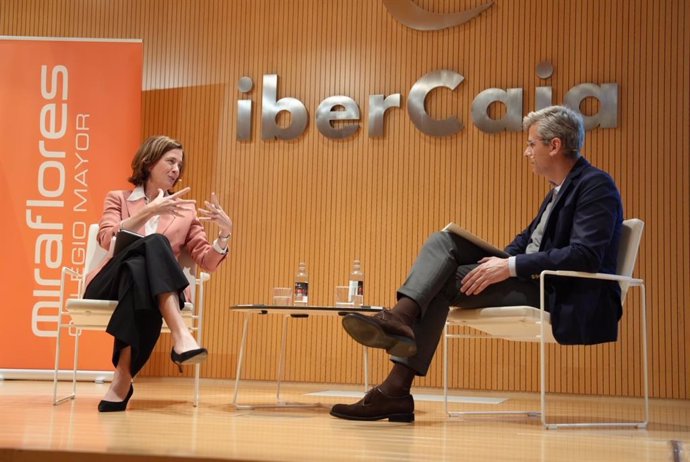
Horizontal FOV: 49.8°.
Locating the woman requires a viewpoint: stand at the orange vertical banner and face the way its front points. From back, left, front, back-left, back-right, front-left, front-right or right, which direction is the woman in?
front

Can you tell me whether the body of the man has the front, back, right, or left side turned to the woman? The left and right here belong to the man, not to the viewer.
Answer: front

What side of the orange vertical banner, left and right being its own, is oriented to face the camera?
front

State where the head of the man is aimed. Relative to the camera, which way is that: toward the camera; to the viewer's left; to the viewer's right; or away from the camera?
to the viewer's left

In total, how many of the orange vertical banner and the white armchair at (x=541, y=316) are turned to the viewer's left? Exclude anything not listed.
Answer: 1

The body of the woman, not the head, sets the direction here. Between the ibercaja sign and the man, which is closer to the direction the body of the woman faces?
the man

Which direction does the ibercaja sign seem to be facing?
toward the camera

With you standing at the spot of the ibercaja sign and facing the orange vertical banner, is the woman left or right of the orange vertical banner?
left

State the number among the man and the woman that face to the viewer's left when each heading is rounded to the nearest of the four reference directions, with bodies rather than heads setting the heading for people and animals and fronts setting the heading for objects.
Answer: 1

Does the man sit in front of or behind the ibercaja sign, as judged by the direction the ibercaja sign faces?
in front

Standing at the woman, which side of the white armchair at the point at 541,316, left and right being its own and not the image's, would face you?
front

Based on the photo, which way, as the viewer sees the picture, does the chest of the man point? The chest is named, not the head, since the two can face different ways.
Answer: to the viewer's left

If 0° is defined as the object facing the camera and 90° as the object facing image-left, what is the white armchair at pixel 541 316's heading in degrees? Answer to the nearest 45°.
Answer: approximately 90°
